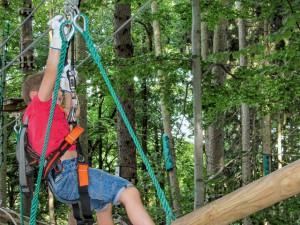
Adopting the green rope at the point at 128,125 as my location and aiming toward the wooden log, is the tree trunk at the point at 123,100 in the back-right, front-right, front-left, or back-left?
back-left

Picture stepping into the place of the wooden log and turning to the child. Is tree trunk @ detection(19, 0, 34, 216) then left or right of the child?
right

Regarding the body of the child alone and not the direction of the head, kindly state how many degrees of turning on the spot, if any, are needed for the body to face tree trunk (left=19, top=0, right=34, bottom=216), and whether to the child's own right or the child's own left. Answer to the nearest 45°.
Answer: approximately 90° to the child's own left

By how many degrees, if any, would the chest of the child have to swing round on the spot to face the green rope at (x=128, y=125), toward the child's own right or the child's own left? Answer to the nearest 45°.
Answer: approximately 45° to the child's own right

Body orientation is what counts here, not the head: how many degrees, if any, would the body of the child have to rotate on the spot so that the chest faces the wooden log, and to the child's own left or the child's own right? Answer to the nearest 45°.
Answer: approximately 45° to the child's own right

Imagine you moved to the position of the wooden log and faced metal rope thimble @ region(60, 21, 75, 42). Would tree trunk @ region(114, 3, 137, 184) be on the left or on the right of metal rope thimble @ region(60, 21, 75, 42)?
right
